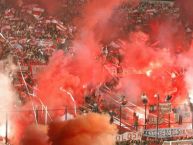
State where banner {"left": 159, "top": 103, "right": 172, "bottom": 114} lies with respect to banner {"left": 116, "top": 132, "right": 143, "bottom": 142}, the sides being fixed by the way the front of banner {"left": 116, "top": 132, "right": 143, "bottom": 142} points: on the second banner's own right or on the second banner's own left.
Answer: on the second banner's own left

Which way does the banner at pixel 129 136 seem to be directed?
toward the camera

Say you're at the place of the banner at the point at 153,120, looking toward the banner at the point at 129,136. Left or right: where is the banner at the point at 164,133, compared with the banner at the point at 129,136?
left

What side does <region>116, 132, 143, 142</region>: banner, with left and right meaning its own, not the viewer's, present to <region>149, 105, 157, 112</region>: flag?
back

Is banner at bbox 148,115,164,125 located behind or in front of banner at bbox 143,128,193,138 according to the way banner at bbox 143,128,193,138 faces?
behind

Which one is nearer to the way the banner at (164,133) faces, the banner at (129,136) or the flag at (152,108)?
the banner

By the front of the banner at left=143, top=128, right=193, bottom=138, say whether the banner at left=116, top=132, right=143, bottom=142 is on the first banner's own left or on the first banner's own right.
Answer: on the first banner's own right

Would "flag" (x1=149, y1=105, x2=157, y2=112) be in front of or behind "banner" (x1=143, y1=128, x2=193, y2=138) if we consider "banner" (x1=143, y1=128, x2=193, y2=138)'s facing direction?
behind

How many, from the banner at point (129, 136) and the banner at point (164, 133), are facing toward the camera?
2

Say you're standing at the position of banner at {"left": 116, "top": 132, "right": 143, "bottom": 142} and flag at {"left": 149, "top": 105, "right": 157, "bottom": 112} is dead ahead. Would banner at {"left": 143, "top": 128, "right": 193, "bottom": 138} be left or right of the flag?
right
